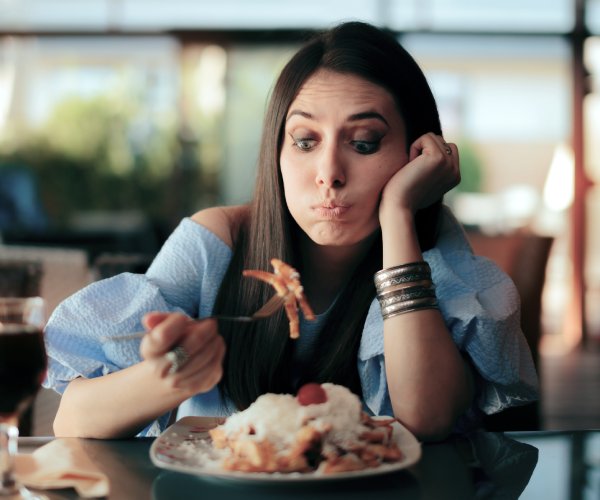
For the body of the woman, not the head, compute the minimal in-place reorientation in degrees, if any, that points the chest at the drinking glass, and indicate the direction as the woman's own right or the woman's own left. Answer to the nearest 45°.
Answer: approximately 45° to the woman's own right

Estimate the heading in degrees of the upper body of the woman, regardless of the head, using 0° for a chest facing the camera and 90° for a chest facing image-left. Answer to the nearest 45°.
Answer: approximately 0°
